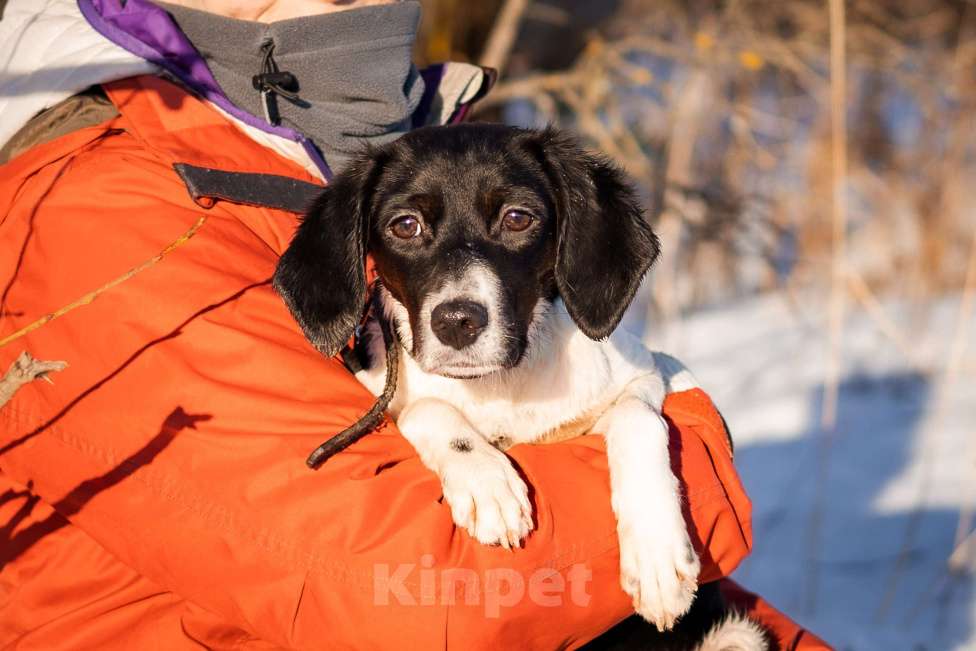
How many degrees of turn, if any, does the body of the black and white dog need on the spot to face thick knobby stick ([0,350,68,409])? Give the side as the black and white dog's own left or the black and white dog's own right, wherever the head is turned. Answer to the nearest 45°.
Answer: approximately 45° to the black and white dog's own right

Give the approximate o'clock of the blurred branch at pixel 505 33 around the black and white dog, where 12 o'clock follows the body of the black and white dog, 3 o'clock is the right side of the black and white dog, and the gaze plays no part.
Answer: The blurred branch is roughly at 6 o'clock from the black and white dog.

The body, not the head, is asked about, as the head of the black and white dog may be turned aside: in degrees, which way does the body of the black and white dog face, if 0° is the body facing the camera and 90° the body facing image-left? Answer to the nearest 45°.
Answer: approximately 0°

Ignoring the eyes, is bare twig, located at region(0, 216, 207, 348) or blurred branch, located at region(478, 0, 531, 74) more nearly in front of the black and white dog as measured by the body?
the bare twig

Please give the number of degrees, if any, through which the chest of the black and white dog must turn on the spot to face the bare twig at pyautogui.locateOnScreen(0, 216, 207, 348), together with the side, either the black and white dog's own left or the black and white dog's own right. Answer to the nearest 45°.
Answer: approximately 45° to the black and white dog's own right
